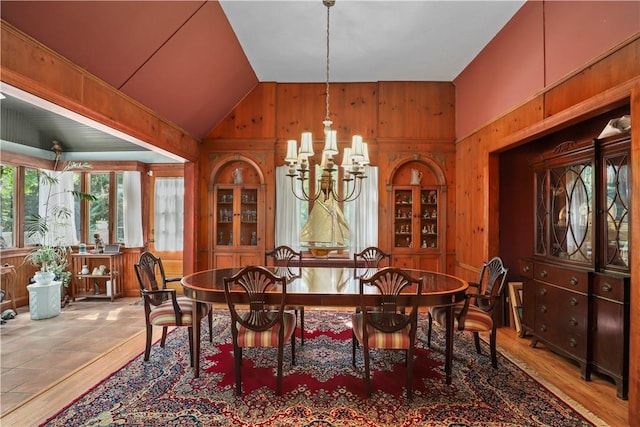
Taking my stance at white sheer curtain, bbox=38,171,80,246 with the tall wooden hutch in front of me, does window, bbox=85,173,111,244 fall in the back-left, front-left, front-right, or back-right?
front-left

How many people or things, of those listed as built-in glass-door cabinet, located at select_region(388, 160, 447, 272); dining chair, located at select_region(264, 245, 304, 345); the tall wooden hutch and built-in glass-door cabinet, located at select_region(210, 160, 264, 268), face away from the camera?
0

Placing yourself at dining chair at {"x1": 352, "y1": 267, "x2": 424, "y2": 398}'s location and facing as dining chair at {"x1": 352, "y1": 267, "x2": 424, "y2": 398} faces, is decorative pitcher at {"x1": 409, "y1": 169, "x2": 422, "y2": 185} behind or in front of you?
in front

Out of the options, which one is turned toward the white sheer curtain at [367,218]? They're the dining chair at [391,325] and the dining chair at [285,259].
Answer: the dining chair at [391,325]

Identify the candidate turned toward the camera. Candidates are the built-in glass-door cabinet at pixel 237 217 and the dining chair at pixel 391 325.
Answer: the built-in glass-door cabinet

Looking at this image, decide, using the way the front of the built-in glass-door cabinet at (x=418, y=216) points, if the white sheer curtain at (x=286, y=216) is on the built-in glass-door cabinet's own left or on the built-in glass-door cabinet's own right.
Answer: on the built-in glass-door cabinet's own right

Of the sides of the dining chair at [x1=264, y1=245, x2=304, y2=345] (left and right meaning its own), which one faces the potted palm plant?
right

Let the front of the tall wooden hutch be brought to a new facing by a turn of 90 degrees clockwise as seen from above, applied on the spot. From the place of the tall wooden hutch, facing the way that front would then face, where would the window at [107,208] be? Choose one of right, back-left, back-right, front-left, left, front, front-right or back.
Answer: front-left

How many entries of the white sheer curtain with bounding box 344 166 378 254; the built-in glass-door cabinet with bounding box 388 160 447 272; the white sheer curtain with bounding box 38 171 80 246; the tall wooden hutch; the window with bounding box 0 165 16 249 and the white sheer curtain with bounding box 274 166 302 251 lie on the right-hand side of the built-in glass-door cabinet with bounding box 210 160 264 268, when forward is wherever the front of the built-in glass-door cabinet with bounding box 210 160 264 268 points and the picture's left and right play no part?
2

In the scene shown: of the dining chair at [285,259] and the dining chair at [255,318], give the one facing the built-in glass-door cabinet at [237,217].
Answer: the dining chair at [255,318]

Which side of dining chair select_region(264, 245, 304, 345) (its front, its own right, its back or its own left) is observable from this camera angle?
front

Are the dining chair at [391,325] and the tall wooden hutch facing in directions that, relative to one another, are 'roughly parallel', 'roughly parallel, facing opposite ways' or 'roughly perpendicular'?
roughly perpendicular

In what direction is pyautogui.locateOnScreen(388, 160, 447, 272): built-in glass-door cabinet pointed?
toward the camera

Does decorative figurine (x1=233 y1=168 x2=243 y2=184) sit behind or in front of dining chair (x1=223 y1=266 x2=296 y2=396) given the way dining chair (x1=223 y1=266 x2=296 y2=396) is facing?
in front

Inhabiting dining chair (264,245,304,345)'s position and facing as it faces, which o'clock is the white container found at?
The white container is roughly at 3 o'clock from the dining chair.

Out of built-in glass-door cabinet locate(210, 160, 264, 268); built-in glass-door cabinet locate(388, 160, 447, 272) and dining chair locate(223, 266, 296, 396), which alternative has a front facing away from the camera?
the dining chair

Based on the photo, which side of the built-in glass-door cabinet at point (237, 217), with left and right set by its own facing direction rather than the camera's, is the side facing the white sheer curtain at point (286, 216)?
left

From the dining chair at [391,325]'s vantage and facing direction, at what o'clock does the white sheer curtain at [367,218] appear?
The white sheer curtain is roughly at 12 o'clock from the dining chair.

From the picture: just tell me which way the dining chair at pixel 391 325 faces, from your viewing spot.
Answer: facing away from the viewer

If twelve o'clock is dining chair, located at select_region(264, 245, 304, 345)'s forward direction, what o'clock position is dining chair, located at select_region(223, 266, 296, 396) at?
dining chair, located at select_region(223, 266, 296, 396) is roughly at 12 o'clock from dining chair, located at select_region(264, 245, 304, 345).

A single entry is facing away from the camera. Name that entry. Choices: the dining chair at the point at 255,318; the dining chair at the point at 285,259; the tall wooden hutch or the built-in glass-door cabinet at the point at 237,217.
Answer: the dining chair at the point at 255,318

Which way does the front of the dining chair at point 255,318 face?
away from the camera

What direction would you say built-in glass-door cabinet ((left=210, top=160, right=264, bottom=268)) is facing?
toward the camera
